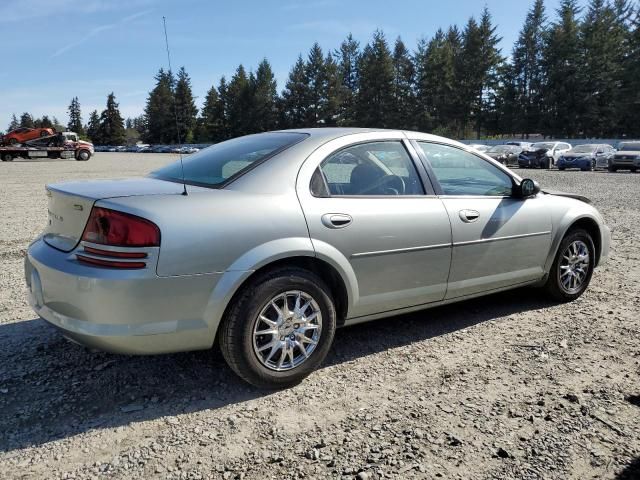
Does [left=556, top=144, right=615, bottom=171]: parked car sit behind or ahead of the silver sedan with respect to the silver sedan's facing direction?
ahead

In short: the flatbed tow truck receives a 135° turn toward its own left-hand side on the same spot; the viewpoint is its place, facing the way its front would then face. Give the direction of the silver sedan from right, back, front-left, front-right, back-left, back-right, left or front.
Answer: back-left

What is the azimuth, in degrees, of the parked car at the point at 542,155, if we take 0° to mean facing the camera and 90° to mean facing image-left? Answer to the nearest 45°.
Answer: approximately 45°

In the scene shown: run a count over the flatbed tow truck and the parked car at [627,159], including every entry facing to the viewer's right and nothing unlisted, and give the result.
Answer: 1

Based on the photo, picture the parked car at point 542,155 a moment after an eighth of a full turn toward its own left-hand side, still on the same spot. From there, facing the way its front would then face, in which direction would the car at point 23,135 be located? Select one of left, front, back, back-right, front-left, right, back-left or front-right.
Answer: right

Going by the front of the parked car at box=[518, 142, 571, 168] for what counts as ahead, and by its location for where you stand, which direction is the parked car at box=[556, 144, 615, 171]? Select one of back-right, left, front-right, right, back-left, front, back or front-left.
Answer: left

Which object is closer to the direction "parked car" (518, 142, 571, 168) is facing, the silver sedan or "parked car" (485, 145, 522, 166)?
the silver sedan

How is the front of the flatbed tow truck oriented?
to the viewer's right

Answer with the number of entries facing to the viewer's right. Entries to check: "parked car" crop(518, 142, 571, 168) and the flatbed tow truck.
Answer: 1

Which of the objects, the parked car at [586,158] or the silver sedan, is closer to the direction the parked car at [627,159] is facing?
the silver sedan

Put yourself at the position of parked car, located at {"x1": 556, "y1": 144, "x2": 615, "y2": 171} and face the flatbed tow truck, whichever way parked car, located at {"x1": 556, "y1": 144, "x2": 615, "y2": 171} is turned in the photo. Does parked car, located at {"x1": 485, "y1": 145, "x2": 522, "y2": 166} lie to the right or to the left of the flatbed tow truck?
right

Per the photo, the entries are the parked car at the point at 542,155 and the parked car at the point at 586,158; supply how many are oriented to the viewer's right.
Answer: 0

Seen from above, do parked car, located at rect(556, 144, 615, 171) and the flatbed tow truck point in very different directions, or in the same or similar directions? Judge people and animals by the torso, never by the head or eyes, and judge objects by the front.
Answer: very different directions

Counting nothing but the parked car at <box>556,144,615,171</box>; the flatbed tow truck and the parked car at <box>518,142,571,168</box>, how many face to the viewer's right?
1

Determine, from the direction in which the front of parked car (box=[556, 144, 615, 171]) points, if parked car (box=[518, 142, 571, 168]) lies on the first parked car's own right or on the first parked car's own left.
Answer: on the first parked car's own right

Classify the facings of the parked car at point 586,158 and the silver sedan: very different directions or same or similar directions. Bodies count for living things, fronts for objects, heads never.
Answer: very different directions

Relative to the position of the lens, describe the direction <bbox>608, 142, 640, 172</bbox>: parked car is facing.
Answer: facing the viewer and to the left of the viewer

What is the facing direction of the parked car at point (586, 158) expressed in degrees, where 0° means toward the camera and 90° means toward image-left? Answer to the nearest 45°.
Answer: approximately 45°
